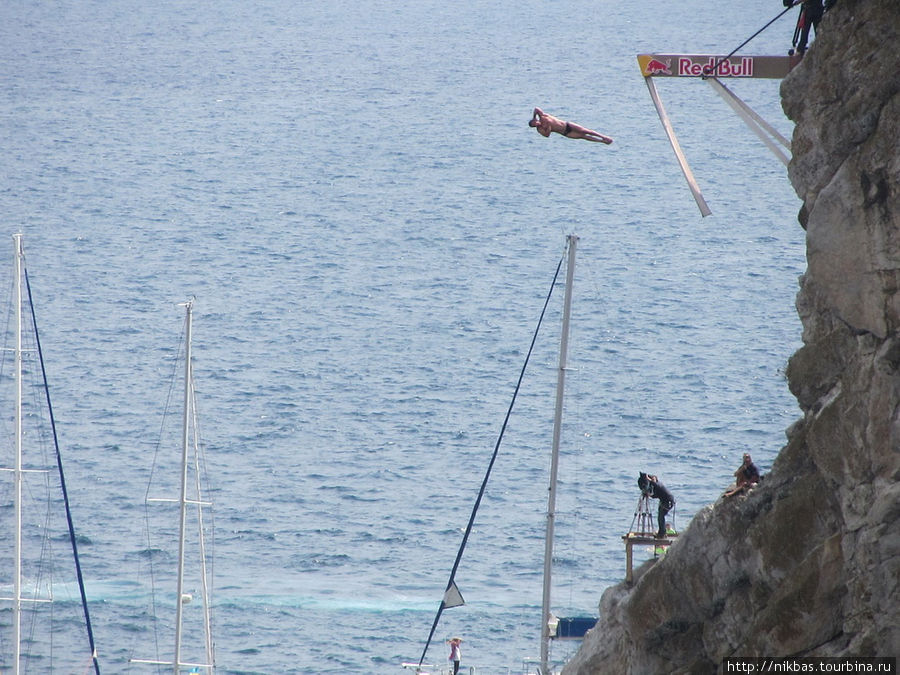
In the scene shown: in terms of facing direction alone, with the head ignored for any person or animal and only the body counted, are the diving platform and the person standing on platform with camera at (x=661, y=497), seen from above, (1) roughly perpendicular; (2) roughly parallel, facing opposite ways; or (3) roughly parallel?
roughly parallel

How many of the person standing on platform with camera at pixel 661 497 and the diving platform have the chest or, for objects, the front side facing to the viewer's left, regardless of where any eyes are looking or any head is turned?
2

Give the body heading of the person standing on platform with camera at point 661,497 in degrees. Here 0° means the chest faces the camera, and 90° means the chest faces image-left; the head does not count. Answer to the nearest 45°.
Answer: approximately 90°

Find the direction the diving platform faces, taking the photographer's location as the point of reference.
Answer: facing to the left of the viewer
